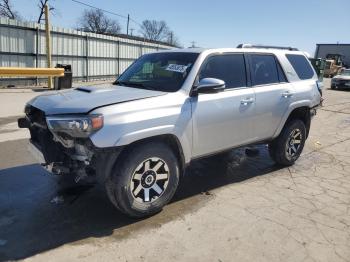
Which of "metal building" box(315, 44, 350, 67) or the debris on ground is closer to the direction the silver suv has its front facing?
the debris on ground

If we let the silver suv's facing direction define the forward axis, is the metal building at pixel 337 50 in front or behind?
behind
